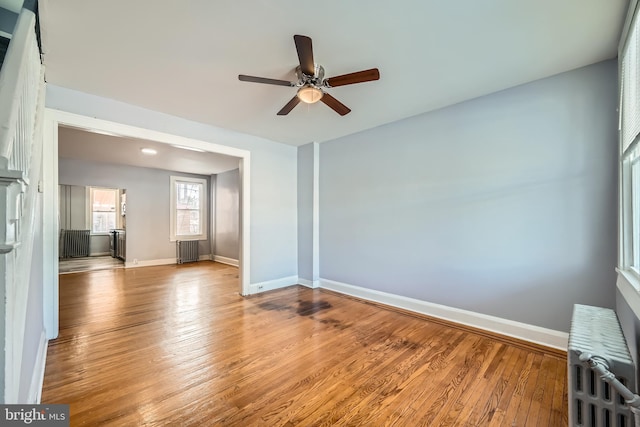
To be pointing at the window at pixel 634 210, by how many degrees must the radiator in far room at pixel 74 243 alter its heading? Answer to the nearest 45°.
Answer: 0° — it already faces it

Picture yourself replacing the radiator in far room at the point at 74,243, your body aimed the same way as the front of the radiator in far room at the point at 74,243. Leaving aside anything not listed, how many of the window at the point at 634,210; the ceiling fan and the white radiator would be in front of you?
3

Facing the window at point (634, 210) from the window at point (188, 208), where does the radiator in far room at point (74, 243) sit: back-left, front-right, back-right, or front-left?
back-right

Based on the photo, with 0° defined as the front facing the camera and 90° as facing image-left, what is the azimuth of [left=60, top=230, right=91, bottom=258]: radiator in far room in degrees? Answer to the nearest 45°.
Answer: approximately 0°

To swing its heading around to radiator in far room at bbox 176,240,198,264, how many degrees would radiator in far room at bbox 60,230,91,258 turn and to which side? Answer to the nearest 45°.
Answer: approximately 45° to its left

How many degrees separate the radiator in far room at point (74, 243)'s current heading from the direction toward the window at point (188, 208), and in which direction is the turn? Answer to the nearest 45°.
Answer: approximately 45° to its left

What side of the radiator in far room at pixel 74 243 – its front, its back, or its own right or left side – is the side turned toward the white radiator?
front

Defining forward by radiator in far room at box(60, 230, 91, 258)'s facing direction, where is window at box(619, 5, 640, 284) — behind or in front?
in front

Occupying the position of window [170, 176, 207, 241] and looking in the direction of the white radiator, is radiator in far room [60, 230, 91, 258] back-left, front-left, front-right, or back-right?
back-right
